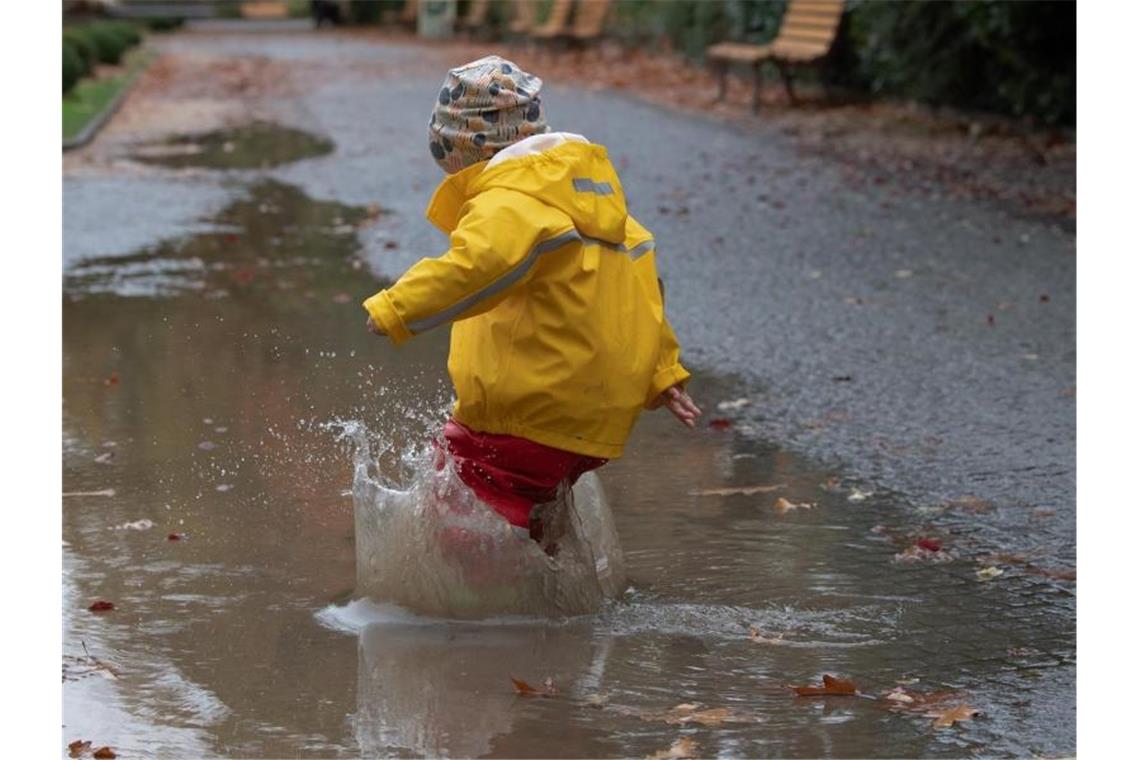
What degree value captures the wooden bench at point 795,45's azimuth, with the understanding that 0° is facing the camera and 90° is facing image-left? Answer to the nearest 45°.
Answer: approximately 45°

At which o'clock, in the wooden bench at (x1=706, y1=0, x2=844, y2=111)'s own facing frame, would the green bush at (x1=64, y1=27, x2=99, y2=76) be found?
The green bush is roughly at 2 o'clock from the wooden bench.

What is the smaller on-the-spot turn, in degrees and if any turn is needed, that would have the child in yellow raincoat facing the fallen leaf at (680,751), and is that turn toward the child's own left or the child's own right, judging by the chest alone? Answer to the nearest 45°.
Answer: approximately 180°

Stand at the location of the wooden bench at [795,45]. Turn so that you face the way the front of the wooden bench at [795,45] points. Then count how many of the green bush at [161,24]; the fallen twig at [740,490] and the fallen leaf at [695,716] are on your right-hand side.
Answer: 1

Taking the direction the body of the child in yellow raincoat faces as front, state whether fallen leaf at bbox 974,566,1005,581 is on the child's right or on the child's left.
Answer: on the child's right

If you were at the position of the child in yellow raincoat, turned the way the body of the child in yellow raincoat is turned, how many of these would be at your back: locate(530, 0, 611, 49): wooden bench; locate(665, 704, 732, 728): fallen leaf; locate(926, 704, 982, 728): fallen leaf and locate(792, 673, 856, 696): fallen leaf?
3

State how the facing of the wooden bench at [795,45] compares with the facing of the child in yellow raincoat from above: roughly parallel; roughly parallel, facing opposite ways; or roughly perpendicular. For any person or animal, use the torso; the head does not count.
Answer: roughly perpendicular

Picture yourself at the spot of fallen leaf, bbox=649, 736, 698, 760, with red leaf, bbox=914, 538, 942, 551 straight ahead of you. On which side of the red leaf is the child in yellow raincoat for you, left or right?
left

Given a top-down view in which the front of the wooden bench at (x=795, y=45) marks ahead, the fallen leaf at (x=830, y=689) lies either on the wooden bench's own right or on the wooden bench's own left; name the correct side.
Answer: on the wooden bench's own left

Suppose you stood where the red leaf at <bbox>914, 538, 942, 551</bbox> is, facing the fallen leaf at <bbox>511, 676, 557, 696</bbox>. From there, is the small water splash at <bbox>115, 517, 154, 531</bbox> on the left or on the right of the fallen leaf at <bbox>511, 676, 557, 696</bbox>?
right

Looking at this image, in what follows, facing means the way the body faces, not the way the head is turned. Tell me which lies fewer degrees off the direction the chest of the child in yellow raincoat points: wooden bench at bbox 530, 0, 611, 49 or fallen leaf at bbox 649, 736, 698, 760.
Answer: the wooden bench

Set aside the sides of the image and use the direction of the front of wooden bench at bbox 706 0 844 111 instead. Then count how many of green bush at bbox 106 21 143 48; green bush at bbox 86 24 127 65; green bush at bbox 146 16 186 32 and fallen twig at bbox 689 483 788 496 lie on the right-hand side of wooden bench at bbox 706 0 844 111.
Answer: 3

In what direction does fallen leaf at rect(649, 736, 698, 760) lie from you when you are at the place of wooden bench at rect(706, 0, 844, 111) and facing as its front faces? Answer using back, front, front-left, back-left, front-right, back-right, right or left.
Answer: front-left

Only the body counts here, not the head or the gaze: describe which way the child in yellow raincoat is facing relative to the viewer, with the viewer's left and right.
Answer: facing away from the viewer and to the left of the viewer
